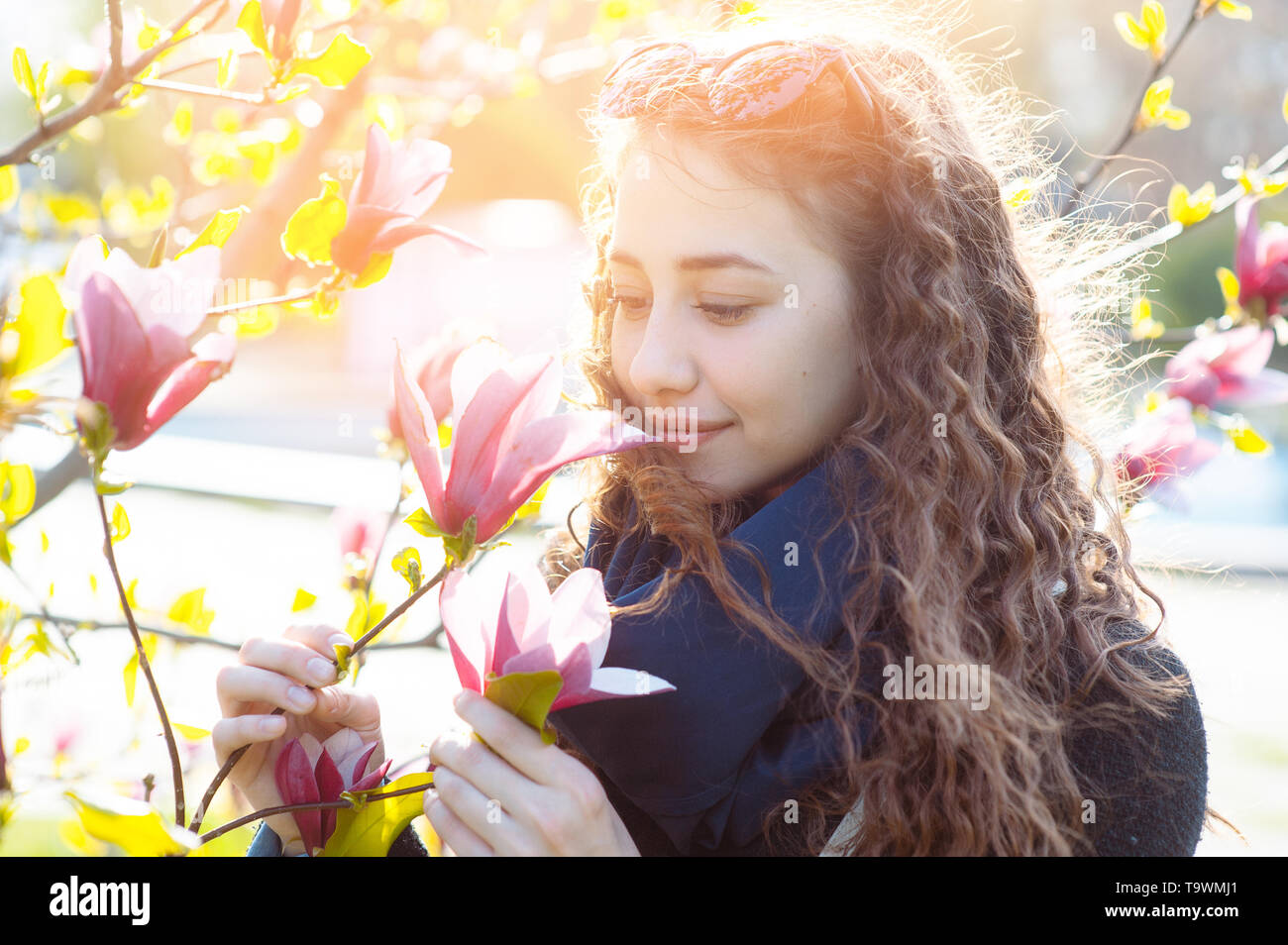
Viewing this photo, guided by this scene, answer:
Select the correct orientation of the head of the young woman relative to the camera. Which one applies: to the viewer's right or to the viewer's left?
to the viewer's left

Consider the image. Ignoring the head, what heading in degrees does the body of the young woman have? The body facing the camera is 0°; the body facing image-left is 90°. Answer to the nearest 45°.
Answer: approximately 45°

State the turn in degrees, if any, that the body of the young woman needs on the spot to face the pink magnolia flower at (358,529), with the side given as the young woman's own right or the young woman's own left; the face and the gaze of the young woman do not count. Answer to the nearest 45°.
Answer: approximately 90° to the young woman's own right
